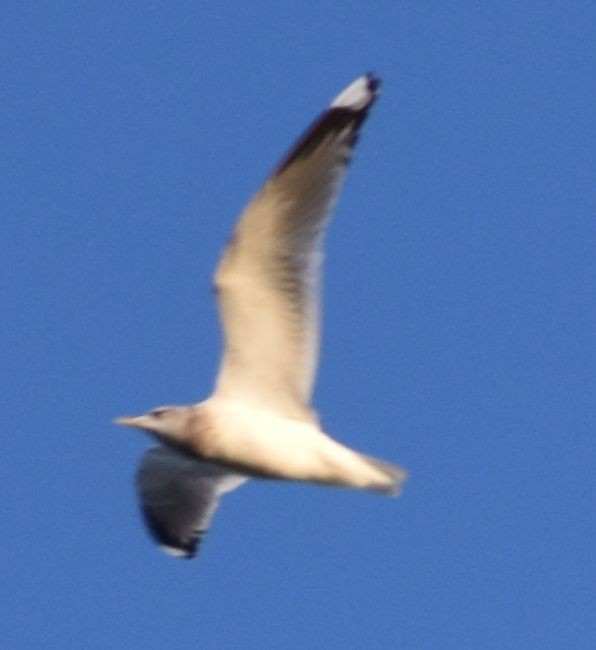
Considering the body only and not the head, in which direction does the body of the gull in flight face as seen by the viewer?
to the viewer's left
